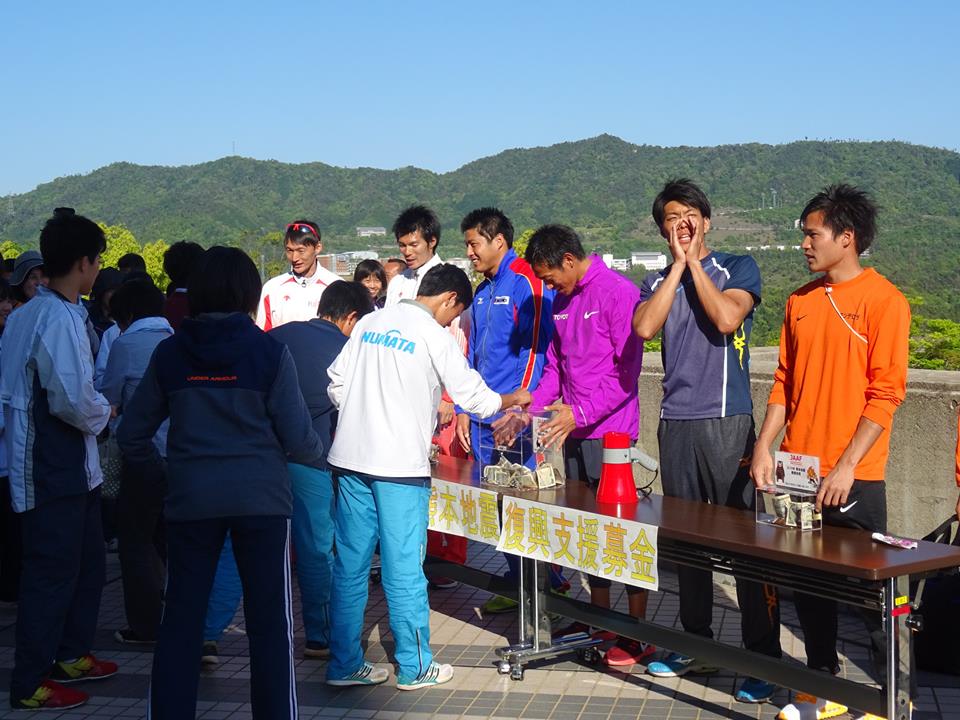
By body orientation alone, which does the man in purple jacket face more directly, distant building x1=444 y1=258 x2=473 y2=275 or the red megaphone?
the red megaphone

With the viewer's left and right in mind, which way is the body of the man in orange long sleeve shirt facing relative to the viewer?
facing the viewer and to the left of the viewer

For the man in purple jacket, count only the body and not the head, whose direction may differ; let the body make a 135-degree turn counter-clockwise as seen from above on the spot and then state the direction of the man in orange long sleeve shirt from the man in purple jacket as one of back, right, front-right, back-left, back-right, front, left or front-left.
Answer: front-right

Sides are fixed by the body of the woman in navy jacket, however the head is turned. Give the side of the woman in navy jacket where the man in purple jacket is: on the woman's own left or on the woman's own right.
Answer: on the woman's own right

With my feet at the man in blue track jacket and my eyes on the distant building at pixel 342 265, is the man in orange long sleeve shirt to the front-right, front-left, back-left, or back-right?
back-right

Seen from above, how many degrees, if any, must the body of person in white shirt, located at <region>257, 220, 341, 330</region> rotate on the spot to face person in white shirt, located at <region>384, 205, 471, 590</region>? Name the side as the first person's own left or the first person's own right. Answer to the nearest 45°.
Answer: approximately 45° to the first person's own left

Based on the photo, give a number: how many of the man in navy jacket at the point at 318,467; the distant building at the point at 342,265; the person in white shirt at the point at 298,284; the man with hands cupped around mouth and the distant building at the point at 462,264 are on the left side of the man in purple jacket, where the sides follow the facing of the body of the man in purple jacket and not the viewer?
1

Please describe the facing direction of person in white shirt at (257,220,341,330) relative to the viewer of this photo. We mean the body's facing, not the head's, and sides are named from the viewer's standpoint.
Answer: facing the viewer

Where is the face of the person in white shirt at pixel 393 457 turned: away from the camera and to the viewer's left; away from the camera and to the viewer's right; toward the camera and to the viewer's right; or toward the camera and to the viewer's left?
away from the camera and to the viewer's right

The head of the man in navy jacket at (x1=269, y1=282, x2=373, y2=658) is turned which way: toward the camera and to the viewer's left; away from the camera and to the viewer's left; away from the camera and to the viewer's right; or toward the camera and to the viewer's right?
away from the camera and to the viewer's right

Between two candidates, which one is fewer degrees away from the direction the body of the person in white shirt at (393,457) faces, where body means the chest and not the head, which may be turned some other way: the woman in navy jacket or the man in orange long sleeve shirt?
the man in orange long sleeve shirt

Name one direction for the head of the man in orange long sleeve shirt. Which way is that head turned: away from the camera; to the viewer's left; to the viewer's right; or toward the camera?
to the viewer's left

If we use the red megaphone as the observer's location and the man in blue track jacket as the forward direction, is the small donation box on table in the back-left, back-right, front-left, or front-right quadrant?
back-right

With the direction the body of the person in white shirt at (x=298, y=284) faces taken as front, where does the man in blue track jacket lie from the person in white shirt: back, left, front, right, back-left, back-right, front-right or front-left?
front-left

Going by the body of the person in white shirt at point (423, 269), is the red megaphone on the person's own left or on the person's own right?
on the person's own left

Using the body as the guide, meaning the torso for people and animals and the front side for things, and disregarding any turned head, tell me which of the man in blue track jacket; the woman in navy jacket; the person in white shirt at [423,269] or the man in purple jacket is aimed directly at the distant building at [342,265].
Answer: the woman in navy jacket

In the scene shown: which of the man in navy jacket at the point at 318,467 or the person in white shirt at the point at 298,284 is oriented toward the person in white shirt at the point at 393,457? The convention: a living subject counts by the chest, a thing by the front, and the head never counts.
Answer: the person in white shirt at the point at 298,284

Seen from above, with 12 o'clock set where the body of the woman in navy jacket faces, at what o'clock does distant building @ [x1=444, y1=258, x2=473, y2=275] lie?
The distant building is roughly at 1 o'clock from the woman in navy jacket.

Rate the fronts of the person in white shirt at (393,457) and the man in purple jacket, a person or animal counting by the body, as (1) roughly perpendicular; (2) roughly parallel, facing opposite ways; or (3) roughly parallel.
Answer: roughly parallel, facing opposite ways

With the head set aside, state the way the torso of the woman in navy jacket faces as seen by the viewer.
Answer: away from the camera

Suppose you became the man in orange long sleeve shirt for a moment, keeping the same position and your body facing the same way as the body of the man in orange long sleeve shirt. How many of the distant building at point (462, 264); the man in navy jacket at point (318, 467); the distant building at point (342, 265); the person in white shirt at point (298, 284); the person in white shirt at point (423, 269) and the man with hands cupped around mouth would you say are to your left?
0
